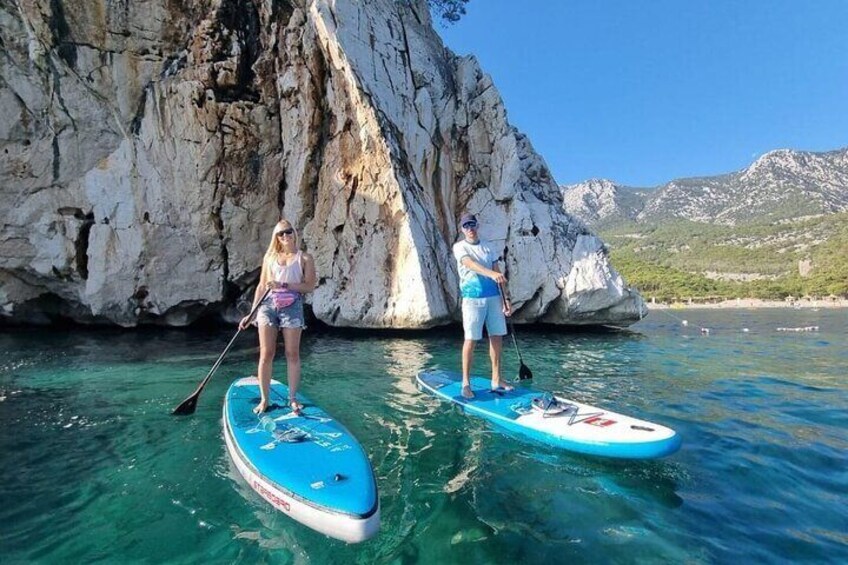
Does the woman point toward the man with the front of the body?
no

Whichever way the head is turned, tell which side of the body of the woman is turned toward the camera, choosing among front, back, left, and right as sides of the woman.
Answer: front

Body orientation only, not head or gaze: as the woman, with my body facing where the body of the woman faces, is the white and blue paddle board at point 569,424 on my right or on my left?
on my left

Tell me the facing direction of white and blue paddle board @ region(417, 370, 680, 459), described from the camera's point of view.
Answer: facing the viewer and to the right of the viewer

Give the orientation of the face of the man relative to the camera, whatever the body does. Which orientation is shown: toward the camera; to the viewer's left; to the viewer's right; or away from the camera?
toward the camera

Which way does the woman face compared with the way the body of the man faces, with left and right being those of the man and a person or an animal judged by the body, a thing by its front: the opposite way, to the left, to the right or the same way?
the same way

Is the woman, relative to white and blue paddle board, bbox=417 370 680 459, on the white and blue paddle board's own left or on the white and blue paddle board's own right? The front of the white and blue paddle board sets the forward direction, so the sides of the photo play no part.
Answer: on the white and blue paddle board's own right
